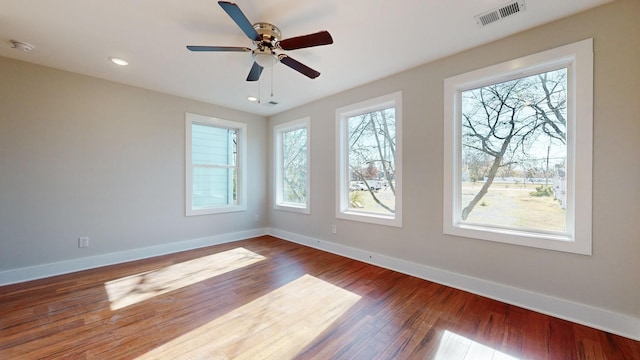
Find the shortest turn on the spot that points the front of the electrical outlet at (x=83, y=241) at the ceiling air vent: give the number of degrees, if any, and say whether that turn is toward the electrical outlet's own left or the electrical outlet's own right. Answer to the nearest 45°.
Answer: approximately 45° to the electrical outlet's own left

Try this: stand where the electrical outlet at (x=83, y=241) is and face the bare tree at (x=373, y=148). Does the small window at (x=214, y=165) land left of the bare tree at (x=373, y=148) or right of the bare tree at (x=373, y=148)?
left

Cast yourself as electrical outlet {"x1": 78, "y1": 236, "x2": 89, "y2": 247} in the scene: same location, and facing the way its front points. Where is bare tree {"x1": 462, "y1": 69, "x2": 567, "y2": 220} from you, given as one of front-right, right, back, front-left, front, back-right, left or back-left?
front-left

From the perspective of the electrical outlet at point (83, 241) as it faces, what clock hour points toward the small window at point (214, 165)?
The small window is roughly at 9 o'clock from the electrical outlet.

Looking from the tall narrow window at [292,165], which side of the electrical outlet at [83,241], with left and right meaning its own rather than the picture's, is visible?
left

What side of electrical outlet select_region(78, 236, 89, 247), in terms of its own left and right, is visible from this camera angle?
front

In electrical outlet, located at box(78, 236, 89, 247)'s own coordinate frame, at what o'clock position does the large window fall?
The large window is roughly at 11 o'clock from the electrical outlet.

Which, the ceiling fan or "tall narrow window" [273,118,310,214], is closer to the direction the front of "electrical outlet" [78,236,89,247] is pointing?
the ceiling fan

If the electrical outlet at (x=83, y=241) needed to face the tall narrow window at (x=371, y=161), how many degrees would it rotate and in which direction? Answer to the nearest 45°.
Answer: approximately 45° to its left

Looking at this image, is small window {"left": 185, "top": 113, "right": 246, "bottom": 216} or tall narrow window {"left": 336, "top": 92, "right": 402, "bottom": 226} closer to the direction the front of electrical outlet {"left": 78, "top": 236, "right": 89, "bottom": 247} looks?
the tall narrow window

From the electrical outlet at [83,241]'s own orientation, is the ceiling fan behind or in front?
in front

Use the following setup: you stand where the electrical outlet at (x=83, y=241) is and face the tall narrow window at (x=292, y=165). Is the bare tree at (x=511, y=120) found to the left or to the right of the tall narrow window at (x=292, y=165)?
right

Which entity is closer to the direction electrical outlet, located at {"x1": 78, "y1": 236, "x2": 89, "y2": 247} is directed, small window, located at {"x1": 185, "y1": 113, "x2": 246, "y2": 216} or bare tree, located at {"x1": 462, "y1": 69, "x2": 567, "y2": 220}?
the bare tree
